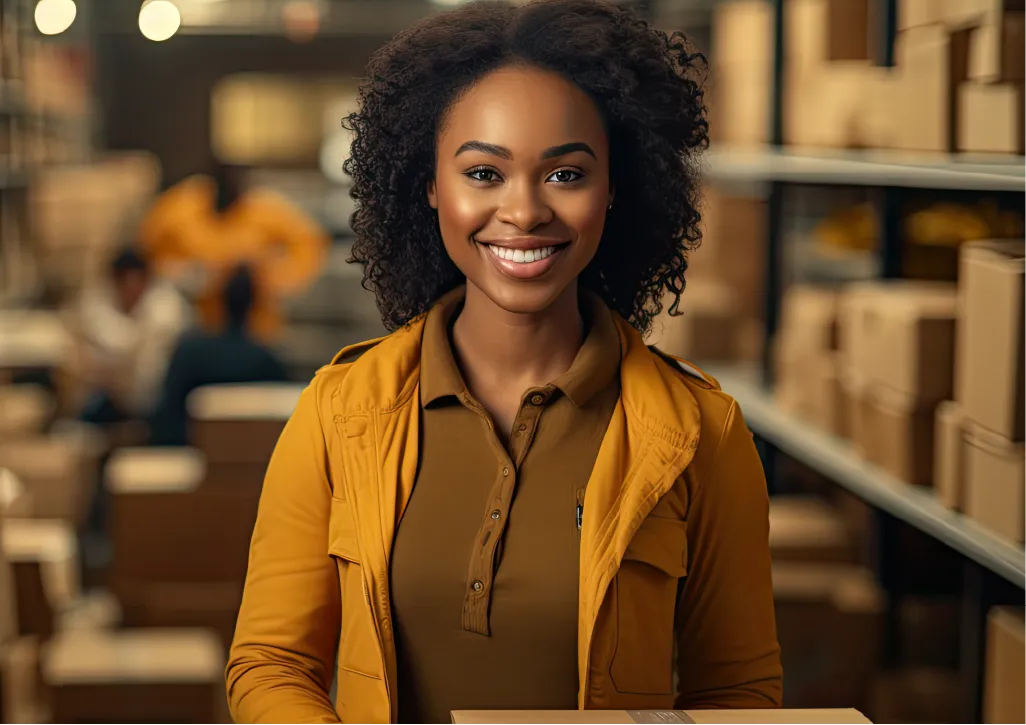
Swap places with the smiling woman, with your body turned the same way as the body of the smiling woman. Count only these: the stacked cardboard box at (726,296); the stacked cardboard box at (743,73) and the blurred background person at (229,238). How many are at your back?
3

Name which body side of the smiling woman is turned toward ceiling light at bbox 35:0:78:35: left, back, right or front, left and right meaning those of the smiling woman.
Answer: back

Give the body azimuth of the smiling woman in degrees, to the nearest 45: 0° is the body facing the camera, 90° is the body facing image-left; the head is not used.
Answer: approximately 0°

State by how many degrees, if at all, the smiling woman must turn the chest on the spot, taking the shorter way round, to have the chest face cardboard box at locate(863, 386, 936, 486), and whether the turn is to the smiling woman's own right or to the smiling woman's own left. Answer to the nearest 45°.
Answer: approximately 135° to the smiling woman's own left

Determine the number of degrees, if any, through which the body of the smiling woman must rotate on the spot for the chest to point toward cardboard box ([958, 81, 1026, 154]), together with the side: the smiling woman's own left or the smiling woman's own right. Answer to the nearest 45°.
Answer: approximately 135° to the smiling woman's own left

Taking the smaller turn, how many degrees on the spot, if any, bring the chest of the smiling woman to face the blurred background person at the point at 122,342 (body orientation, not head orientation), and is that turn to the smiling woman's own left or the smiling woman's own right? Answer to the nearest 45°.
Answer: approximately 180°

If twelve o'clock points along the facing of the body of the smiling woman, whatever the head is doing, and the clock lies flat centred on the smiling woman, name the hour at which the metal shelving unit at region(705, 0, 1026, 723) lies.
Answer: The metal shelving unit is roughly at 7 o'clock from the smiling woman.

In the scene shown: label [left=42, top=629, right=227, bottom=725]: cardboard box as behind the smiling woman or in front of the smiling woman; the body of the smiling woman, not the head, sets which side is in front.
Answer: behind

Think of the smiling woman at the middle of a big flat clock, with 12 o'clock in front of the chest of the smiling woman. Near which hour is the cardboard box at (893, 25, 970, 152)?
The cardboard box is roughly at 7 o'clock from the smiling woman.

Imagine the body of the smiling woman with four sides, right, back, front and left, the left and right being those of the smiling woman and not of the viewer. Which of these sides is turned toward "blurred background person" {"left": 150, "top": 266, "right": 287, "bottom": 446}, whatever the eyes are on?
back

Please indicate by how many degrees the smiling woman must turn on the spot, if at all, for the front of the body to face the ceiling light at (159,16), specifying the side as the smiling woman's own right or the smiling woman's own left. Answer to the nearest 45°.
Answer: approximately 180°

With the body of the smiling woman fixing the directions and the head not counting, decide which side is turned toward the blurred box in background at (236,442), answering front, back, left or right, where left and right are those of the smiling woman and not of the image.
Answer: back

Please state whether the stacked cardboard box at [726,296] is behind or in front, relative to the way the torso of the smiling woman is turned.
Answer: behind
